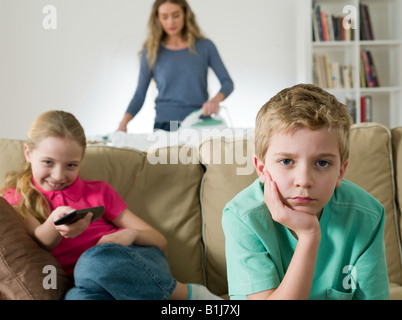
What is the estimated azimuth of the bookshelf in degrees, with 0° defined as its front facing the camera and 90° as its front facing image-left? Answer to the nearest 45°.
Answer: approximately 0°

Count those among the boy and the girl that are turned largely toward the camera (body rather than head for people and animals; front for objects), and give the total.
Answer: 2

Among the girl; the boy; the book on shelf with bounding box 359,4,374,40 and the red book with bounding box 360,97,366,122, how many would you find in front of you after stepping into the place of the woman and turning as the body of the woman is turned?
2

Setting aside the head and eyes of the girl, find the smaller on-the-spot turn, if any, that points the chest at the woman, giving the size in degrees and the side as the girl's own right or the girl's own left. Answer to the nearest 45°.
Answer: approximately 180°

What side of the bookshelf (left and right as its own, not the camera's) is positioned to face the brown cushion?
front

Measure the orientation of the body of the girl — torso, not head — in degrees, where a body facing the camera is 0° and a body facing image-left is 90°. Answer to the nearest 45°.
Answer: approximately 0°
